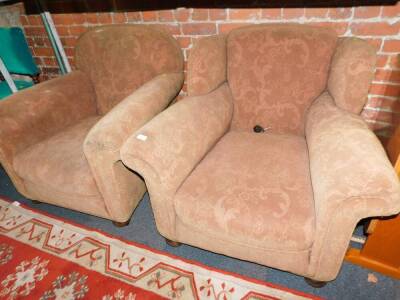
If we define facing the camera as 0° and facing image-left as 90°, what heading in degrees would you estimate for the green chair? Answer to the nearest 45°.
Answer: approximately 45°

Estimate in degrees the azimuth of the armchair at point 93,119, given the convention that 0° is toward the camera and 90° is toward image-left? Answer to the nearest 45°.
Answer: approximately 45°

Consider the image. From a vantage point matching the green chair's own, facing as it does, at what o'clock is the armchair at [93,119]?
The armchair is roughly at 10 o'clock from the green chair.

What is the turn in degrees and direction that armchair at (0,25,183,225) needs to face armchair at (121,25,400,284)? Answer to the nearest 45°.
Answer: approximately 90° to its left

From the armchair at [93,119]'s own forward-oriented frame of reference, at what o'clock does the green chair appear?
The green chair is roughly at 4 o'clock from the armchair.

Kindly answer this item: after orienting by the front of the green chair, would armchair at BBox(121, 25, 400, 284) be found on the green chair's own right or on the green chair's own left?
on the green chair's own left
